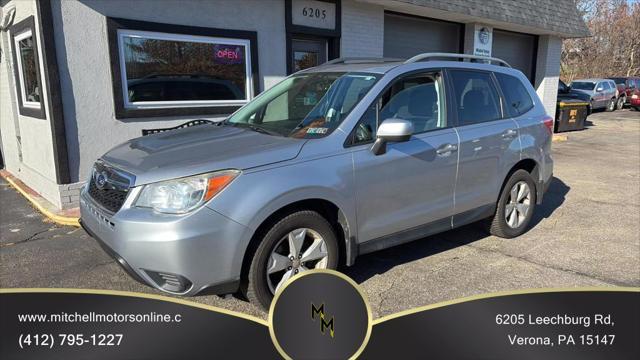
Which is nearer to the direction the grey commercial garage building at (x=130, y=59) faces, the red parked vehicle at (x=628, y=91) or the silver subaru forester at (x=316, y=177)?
the silver subaru forester

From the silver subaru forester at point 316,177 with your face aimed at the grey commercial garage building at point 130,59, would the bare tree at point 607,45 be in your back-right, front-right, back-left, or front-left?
front-right

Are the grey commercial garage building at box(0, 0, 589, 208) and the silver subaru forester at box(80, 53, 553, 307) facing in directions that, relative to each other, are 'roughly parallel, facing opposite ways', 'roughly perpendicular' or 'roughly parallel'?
roughly perpendicular

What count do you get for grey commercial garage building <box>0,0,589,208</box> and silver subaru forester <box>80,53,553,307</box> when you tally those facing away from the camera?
0

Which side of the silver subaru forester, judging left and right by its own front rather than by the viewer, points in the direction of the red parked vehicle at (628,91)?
back

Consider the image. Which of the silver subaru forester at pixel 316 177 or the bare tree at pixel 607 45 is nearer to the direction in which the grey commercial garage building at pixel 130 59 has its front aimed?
the silver subaru forester

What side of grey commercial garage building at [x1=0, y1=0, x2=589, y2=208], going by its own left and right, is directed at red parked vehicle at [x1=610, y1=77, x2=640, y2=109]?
left

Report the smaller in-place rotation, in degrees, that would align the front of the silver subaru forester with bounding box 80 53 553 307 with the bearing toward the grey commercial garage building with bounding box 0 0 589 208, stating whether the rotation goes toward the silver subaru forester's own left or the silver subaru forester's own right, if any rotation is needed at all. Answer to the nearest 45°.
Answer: approximately 90° to the silver subaru forester's own right

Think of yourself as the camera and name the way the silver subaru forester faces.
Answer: facing the viewer and to the left of the viewer

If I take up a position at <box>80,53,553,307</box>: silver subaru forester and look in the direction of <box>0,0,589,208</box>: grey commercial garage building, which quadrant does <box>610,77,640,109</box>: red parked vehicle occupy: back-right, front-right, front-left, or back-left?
front-right

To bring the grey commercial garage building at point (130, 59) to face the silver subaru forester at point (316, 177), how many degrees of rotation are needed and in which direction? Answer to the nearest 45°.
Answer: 0° — it already faces it

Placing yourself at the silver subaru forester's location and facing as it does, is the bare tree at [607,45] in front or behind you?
behind

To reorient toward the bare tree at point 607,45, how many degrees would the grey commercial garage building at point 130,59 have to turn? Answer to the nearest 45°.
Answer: approximately 90° to its left
